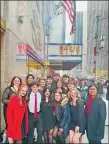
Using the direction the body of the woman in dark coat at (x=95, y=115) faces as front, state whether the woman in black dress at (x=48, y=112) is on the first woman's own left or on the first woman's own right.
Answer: on the first woman's own right

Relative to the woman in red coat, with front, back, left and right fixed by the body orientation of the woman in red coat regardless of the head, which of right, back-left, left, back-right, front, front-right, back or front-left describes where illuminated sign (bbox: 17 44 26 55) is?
back-left

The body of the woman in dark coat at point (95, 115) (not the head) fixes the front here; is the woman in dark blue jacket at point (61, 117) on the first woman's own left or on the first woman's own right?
on the first woman's own right

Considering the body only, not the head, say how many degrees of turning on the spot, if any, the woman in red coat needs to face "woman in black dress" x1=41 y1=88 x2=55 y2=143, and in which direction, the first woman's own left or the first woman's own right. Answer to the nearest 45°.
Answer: approximately 90° to the first woman's own left

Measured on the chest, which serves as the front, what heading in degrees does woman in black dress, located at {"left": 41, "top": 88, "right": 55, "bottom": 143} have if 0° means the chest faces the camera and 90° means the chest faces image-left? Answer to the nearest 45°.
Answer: approximately 0°

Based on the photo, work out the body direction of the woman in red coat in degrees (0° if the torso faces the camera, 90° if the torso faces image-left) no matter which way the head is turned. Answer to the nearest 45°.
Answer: approximately 315°

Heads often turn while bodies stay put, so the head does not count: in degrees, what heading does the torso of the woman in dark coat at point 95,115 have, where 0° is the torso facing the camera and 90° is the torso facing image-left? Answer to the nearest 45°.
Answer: approximately 45°

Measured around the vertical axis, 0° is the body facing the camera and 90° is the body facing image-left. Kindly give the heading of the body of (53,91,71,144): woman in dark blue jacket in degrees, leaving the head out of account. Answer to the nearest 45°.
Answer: approximately 45°

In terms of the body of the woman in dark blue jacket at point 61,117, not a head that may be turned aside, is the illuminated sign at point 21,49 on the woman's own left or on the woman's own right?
on the woman's own right

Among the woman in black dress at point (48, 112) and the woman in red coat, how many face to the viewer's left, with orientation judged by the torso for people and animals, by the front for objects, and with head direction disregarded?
0
